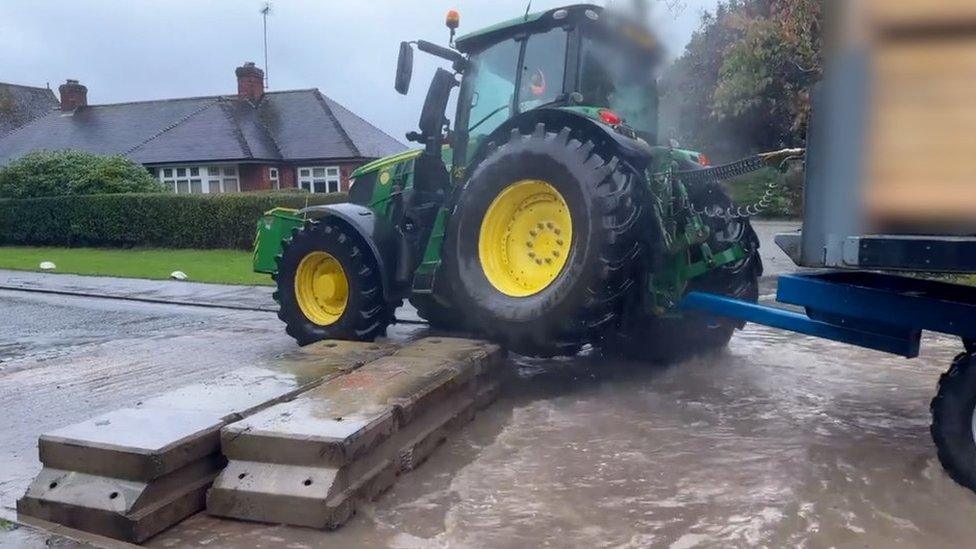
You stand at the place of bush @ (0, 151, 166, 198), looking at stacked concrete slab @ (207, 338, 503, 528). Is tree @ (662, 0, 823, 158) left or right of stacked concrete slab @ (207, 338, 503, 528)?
left

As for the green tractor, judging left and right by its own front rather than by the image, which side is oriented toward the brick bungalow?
front

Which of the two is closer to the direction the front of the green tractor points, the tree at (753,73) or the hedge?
the hedge

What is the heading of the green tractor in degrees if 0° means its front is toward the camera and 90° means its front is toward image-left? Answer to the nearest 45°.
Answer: approximately 135°

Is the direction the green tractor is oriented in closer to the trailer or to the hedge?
the hedge

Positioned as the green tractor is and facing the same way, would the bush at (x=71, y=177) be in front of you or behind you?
in front

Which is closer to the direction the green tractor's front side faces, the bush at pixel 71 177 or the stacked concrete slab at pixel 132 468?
the bush

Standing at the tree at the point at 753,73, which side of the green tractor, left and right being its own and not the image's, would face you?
right

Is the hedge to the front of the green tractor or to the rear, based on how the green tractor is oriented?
to the front

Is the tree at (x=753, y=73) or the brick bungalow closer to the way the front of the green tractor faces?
the brick bungalow

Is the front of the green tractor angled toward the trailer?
no

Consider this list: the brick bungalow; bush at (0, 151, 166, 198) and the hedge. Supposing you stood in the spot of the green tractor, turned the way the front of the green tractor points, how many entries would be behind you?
0

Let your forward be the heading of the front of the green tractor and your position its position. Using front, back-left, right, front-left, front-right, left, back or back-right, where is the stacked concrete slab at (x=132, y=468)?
left

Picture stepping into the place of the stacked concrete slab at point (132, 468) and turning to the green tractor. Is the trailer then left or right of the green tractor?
right

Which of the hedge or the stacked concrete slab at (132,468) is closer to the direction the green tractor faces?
the hedge

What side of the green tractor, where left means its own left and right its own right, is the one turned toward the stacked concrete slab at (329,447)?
left
